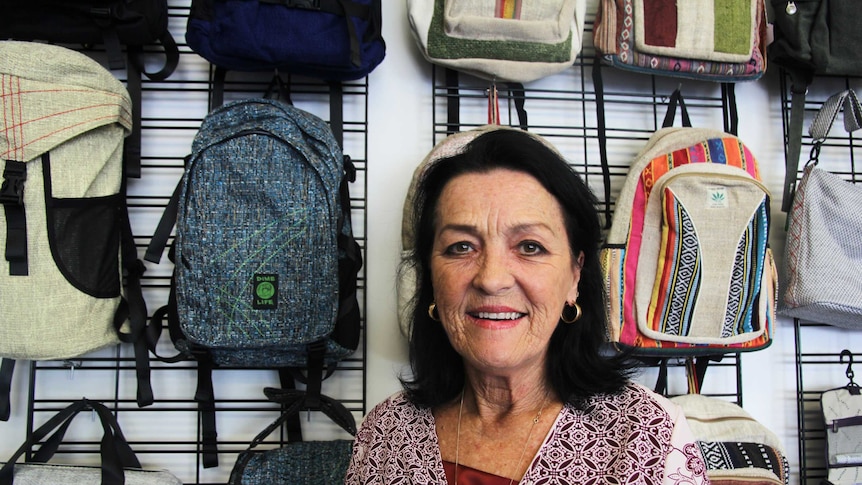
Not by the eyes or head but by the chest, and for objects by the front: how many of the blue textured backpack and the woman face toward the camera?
2

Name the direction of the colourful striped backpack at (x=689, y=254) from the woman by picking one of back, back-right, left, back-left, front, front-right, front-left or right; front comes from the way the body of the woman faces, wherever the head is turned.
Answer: back-left

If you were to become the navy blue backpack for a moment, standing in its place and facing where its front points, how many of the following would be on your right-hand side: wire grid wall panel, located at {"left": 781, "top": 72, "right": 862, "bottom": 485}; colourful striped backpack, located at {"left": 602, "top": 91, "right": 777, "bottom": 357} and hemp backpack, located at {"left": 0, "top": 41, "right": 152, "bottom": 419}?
1

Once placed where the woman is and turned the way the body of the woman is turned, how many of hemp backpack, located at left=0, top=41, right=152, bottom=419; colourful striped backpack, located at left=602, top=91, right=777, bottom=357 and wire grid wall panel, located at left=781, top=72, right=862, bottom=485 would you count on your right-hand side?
1

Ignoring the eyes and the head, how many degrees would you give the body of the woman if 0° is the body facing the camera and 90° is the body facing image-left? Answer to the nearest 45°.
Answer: approximately 0°

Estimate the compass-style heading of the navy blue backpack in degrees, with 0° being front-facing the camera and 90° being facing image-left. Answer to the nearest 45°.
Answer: approximately 0°

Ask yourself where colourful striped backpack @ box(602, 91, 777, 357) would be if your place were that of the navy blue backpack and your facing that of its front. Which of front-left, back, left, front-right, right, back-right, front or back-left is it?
left

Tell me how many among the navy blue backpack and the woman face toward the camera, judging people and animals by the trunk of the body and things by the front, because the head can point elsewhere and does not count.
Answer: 2

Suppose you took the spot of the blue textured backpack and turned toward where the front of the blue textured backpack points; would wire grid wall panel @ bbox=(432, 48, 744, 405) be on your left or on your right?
on your left

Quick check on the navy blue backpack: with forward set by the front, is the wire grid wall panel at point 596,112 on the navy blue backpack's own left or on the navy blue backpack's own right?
on the navy blue backpack's own left
